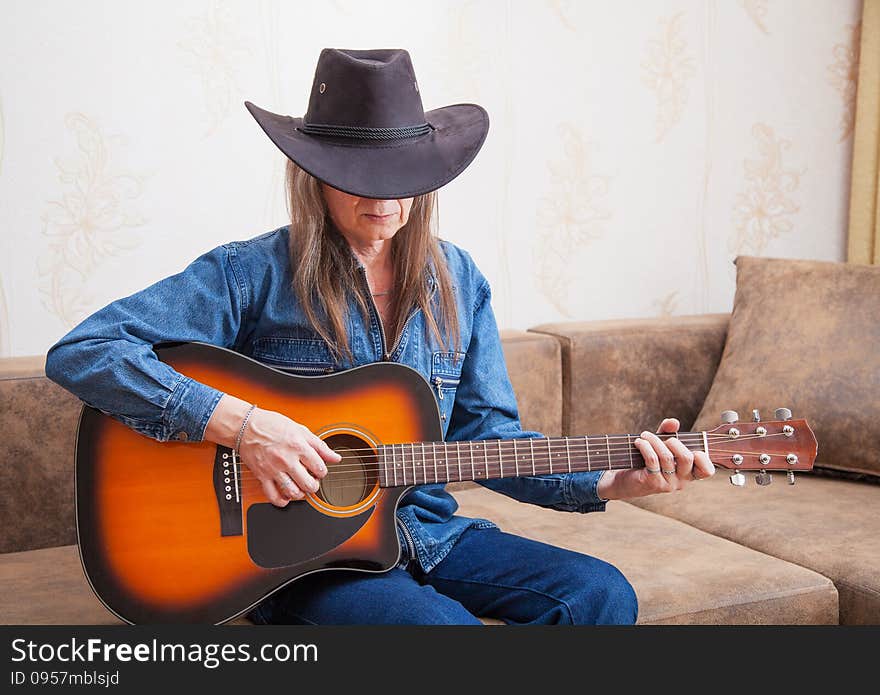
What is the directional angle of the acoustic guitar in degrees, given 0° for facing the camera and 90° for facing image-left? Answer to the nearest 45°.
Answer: approximately 0°
